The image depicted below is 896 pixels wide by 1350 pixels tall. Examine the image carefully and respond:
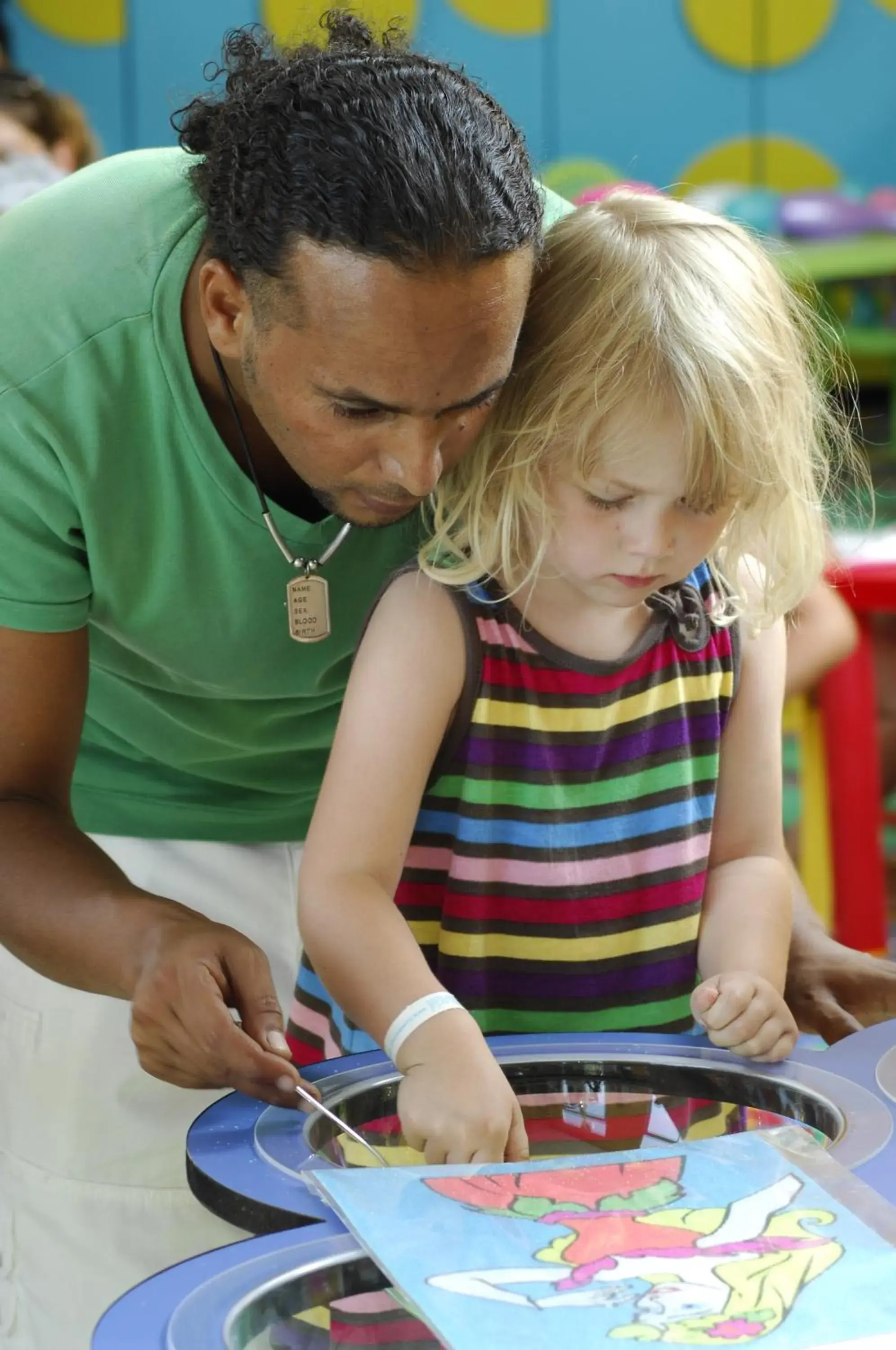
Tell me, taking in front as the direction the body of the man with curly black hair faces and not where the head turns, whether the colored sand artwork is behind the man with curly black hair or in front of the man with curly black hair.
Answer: in front

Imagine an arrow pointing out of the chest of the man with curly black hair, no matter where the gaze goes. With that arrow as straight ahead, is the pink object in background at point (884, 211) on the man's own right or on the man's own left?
on the man's own left

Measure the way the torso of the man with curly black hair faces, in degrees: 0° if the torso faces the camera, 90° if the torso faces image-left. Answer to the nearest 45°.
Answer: approximately 315°

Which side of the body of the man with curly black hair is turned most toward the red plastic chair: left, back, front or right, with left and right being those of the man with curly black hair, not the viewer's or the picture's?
left

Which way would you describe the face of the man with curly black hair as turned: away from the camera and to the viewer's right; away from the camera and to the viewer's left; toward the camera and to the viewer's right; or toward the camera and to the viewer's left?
toward the camera and to the viewer's right

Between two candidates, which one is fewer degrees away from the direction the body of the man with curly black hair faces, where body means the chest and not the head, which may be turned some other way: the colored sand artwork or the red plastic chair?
the colored sand artwork

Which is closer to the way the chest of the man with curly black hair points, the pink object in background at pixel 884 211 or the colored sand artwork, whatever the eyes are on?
the colored sand artwork
